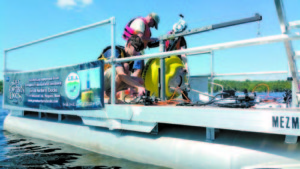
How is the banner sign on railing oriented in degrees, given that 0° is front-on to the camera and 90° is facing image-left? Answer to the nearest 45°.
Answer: approximately 45°

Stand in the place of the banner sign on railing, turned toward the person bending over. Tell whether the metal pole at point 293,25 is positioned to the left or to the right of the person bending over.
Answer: right

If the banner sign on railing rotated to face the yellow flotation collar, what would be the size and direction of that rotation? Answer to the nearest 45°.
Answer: approximately 135° to its left

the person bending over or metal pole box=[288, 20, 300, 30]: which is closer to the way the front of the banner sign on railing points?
the metal pole

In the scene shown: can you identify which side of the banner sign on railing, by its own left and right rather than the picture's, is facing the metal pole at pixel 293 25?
left

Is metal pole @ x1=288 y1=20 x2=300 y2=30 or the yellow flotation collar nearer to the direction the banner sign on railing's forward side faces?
the metal pole
